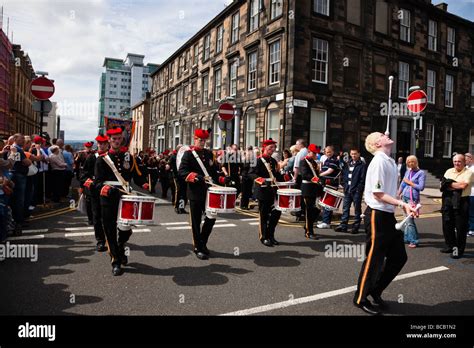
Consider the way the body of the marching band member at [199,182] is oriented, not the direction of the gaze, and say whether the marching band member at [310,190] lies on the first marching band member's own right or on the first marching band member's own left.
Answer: on the first marching band member's own left
